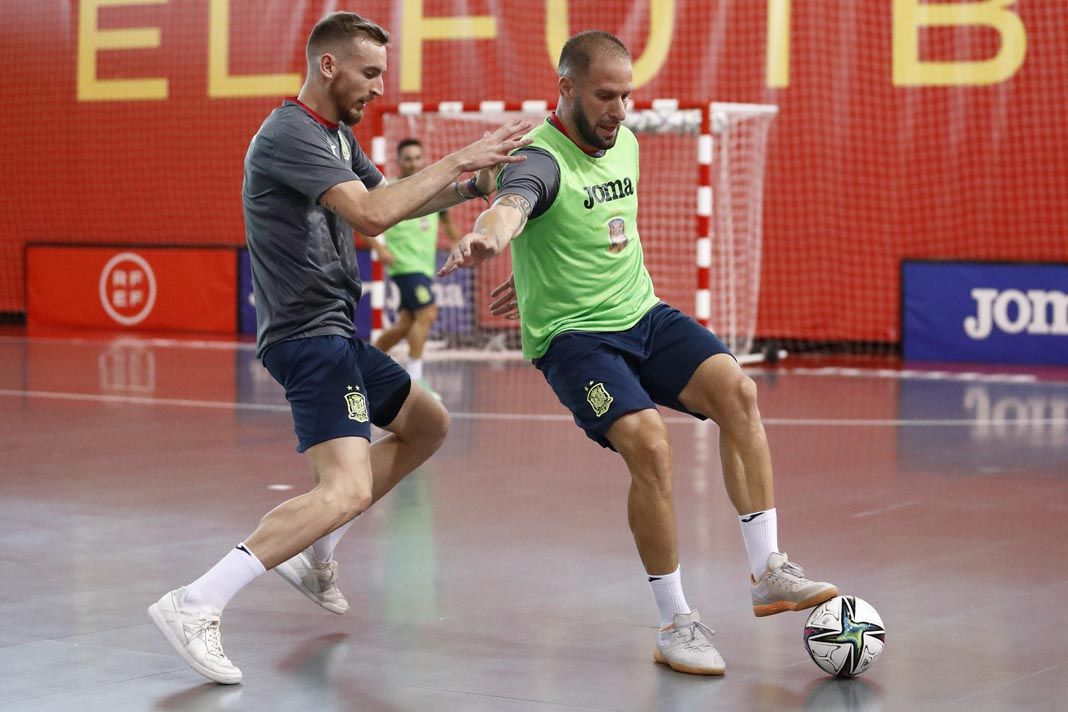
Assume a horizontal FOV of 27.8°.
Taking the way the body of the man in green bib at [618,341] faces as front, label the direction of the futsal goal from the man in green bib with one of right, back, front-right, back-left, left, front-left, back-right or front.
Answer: back-left

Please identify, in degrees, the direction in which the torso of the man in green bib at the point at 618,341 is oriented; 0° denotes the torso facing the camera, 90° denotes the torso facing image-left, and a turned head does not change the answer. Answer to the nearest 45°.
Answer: approximately 315°

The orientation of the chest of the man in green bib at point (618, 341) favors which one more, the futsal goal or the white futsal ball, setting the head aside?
the white futsal ball

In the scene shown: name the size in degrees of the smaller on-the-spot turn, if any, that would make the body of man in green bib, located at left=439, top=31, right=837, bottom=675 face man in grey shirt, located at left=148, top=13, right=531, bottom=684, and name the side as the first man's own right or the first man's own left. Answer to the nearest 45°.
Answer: approximately 135° to the first man's own right

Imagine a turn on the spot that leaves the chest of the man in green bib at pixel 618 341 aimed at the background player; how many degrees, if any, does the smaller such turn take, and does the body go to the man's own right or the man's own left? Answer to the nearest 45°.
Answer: approximately 135° to the man's own left
